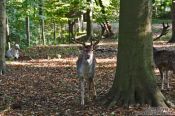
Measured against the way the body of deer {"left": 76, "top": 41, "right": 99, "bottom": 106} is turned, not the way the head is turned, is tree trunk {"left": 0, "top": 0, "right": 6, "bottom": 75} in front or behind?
behind

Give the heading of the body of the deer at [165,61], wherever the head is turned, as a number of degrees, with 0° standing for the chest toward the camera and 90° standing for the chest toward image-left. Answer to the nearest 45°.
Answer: approximately 90°

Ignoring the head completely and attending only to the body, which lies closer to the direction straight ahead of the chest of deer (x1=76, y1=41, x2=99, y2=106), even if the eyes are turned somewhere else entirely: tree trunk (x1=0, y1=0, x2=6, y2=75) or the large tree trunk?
the large tree trunk

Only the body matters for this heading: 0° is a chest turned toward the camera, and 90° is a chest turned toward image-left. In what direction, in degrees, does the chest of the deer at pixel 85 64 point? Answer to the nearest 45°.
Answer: approximately 0°

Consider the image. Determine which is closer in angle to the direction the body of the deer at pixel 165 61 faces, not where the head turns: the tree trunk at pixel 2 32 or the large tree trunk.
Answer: the tree trunk

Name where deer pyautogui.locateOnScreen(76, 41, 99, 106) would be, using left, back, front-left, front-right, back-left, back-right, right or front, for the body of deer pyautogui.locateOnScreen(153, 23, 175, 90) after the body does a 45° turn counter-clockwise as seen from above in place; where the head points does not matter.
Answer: front

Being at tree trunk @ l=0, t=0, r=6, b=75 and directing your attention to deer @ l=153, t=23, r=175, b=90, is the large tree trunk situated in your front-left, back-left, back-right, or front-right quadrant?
front-right
